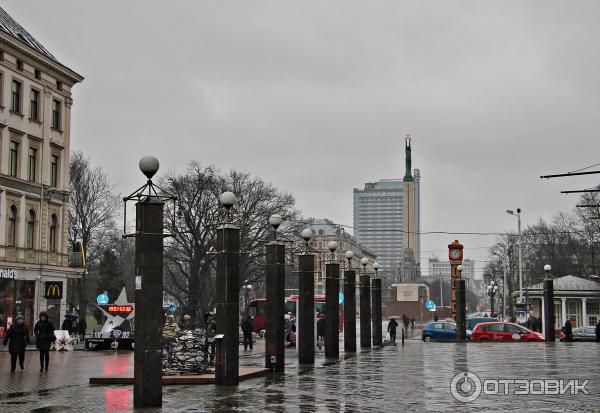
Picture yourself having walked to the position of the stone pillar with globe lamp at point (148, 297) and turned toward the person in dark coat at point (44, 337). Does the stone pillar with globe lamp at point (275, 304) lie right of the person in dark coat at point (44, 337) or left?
right

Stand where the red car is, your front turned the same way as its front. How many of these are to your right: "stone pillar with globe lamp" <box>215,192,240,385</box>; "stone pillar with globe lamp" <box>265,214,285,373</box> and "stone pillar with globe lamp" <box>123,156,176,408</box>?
3

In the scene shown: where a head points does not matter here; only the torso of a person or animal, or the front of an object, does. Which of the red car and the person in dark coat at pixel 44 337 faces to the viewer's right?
the red car

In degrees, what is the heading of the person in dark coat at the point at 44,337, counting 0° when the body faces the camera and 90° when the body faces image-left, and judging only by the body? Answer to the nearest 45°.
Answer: approximately 0°

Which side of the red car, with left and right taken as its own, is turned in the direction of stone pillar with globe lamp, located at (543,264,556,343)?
front

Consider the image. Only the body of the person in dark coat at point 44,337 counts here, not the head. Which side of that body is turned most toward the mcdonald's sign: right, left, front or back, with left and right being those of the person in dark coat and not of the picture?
back

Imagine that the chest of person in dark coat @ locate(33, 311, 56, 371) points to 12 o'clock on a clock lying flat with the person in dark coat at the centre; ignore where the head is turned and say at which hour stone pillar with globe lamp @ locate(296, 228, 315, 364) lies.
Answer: The stone pillar with globe lamp is roughly at 9 o'clock from the person in dark coat.

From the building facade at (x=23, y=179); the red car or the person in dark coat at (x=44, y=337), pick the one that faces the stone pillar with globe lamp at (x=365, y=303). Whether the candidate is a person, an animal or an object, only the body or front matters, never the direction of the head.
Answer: the building facade

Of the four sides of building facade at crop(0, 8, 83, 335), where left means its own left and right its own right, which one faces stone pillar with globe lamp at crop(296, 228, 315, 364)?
front

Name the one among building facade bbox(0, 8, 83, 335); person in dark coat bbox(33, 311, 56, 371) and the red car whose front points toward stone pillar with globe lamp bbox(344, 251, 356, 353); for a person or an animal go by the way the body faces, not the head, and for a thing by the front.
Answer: the building facade

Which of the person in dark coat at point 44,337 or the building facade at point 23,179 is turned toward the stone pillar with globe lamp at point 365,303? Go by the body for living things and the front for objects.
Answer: the building facade

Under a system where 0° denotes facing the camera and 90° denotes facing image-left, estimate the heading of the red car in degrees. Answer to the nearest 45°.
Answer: approximately 270°

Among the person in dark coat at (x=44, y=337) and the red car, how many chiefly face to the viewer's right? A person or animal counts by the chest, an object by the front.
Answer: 1

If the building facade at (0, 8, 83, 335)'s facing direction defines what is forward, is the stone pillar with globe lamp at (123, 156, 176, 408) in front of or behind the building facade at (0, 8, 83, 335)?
in front

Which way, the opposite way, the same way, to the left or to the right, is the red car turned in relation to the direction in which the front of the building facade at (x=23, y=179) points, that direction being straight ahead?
the same way
